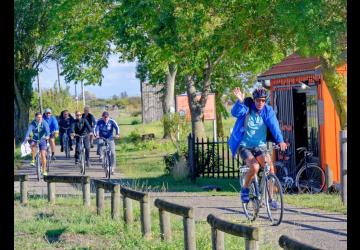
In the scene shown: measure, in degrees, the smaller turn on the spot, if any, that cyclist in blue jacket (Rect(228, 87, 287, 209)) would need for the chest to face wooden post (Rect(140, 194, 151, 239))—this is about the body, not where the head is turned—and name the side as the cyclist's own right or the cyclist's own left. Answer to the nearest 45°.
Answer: approximately 90° to the cyclist's own right

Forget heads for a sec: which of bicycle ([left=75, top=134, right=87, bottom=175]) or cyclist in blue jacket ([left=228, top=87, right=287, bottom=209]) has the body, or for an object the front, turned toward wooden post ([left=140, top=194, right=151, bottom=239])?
the bicycle

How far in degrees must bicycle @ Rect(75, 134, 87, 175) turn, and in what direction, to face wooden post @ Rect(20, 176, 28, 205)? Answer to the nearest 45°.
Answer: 0° — it already faces it

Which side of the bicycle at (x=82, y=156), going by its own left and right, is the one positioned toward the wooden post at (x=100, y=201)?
front

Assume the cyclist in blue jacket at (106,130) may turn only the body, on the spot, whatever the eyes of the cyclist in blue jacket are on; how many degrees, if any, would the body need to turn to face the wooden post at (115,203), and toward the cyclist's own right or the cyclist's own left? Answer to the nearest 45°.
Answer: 0° — they already face it

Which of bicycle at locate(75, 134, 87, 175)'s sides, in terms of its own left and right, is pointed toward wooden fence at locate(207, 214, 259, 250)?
front

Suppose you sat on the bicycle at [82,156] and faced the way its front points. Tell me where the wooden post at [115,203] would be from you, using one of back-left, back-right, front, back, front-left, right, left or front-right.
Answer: front

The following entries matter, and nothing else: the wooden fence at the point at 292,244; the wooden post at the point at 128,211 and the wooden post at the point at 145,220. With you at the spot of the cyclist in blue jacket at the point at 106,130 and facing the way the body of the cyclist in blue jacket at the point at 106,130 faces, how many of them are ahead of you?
3

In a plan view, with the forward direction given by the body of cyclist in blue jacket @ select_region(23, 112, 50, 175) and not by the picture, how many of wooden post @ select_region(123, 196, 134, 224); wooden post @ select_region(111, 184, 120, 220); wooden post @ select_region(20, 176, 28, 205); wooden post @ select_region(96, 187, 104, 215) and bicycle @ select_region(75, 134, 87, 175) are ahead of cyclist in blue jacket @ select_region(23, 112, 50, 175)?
4

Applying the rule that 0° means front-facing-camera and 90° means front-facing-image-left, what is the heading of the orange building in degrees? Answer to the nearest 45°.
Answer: approximately 45°

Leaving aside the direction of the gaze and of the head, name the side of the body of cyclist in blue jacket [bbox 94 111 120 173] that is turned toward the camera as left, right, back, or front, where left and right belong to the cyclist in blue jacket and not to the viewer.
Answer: front

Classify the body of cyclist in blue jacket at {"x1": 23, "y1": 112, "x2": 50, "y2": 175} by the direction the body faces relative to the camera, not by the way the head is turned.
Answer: toward the camera

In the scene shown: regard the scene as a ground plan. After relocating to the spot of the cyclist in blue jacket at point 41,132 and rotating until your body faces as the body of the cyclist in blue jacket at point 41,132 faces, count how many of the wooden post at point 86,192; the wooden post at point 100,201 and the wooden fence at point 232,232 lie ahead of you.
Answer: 3

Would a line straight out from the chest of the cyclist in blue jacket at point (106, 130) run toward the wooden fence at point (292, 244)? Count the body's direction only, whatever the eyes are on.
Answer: yes

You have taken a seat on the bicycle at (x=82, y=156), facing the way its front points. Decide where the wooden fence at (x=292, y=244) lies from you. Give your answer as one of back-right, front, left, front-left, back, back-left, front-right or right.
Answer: front

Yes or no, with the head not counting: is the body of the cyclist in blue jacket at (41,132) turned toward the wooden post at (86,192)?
yes
